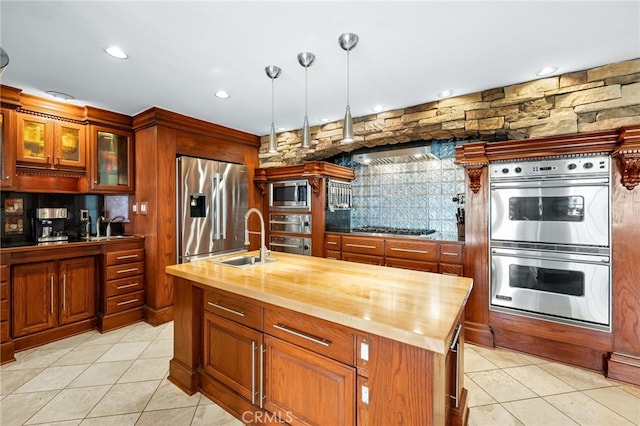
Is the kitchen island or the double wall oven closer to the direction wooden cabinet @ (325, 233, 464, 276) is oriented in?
the kitchen island

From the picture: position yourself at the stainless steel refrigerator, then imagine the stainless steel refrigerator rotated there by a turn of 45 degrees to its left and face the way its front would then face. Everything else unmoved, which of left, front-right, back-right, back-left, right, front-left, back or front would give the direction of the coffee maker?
back
